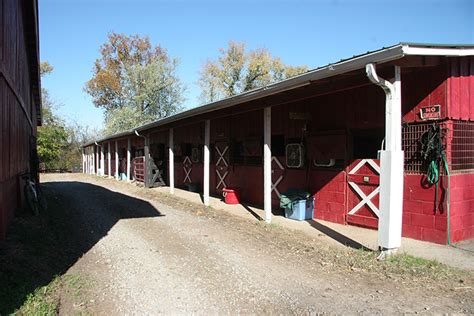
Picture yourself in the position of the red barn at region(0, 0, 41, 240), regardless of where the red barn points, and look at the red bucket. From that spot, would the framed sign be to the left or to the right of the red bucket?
right

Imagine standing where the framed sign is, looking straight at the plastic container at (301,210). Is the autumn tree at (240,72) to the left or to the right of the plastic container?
right

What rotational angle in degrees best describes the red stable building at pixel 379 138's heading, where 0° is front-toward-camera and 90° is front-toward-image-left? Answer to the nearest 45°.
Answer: approximately 45°
